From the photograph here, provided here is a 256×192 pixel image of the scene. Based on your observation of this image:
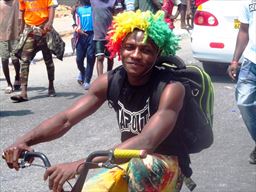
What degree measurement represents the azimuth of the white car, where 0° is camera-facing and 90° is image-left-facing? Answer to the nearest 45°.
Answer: approximately 180°

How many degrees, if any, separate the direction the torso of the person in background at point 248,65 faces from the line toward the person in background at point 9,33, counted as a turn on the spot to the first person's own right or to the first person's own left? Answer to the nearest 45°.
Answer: approximately 135° to the first person's own right

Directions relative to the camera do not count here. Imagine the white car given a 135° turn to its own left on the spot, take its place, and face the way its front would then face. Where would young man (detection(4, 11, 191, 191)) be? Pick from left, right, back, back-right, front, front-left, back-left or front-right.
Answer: front-left

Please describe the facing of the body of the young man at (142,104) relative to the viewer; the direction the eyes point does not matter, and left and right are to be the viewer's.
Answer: facing the viewer and to the left of the viewer

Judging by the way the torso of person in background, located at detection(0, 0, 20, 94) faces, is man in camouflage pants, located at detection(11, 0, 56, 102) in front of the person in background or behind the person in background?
in front
